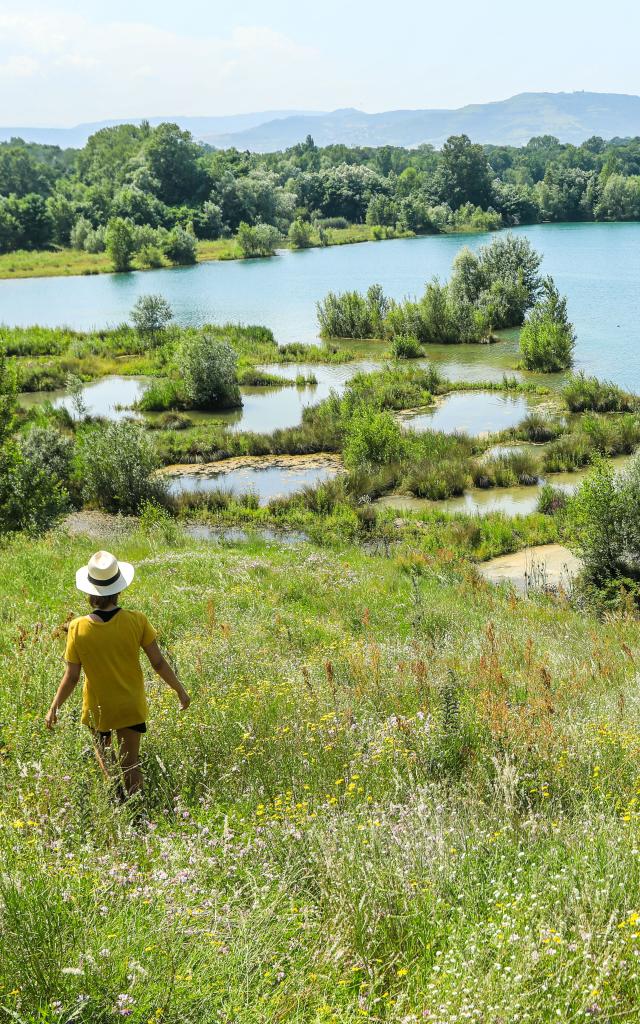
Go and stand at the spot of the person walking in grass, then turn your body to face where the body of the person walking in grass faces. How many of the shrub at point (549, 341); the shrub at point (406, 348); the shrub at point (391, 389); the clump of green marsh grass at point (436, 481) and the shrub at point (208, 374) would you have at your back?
0

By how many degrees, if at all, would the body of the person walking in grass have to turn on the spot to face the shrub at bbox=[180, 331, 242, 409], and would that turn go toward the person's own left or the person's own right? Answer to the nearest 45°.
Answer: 0° — they already face it

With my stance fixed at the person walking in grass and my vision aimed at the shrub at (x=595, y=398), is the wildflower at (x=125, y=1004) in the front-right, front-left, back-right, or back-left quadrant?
back-right

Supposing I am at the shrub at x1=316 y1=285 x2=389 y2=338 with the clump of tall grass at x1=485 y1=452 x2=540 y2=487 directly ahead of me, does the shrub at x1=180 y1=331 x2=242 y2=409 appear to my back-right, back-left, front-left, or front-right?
front-right

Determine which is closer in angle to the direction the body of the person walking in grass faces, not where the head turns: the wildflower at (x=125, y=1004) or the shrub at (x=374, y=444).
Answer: the shrub

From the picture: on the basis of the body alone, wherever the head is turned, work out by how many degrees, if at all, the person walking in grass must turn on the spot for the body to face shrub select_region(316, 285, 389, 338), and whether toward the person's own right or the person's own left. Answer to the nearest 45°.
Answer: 0° — they already face it

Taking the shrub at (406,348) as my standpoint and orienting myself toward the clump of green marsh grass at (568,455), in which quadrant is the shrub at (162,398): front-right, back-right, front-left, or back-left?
front-right

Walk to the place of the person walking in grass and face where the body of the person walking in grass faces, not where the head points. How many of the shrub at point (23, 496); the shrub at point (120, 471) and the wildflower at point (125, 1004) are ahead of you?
2

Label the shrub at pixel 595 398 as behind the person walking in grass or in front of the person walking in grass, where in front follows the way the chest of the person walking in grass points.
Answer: in front

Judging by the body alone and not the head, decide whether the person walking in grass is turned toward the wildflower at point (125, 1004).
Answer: no

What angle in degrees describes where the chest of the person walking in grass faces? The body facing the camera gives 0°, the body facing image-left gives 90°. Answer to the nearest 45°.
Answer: approximately 180°

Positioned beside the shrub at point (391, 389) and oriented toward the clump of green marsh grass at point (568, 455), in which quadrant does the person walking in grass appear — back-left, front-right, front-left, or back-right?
front-right

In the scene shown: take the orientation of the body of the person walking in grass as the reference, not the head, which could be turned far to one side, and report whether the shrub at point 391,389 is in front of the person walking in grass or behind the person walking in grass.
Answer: in front

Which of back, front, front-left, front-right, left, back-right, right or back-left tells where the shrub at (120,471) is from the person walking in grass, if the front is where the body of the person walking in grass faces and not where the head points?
front

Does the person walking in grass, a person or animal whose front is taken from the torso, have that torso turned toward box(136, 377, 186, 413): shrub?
yes

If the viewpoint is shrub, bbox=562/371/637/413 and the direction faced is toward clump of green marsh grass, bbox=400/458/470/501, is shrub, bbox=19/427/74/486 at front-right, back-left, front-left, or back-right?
front-right

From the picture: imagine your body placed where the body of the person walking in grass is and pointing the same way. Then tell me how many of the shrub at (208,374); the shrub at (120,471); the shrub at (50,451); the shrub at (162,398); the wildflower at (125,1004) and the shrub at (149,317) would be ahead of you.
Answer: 5

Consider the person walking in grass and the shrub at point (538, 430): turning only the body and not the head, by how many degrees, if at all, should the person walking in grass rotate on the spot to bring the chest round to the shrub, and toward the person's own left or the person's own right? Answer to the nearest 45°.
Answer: approximately 45° to the person's own right
